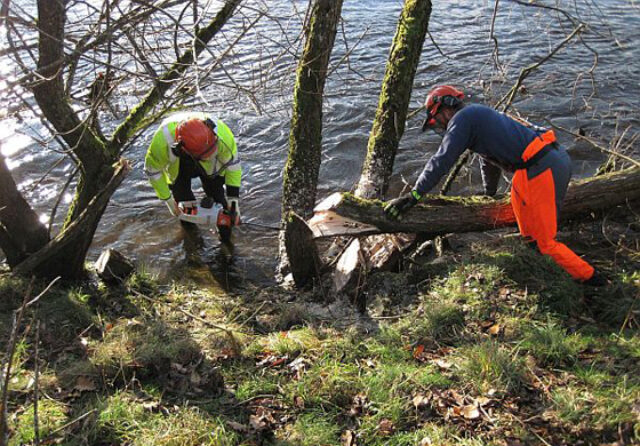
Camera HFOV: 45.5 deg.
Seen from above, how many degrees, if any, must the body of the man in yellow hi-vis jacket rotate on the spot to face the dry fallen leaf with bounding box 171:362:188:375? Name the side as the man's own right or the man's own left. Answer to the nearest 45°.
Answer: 0° — they already face it

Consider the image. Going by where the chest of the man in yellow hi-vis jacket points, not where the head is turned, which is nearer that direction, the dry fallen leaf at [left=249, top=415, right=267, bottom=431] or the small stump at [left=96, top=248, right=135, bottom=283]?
the dry fallen leaf

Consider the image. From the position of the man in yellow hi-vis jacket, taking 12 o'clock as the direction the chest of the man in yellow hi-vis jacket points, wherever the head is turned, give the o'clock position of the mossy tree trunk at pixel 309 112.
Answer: The mossy tree trunk is roughly at 10 o'clock from the man in yellow hi-vis jacket.

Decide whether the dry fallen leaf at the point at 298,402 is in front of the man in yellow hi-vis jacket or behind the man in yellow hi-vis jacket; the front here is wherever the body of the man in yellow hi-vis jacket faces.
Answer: in front

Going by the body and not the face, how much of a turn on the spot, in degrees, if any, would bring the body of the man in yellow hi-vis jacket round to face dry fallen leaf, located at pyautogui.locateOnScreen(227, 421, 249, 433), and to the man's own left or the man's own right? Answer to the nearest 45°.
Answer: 0° — they already face it

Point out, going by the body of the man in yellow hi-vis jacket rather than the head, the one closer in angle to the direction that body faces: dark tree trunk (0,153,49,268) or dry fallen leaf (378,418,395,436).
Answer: the dry fallen leaf

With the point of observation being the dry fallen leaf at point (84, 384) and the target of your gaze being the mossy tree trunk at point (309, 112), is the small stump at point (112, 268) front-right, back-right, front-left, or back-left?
front-left

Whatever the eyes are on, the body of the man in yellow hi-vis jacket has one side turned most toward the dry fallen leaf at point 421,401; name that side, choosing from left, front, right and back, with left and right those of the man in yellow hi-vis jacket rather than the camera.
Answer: front

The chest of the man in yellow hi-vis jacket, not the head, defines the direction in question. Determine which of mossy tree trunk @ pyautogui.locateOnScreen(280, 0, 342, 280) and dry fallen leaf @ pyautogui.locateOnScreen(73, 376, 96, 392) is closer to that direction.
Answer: the dry fallen leaf

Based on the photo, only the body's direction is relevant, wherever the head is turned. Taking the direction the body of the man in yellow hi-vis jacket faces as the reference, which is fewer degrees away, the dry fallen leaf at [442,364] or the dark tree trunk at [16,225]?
the dry fallen leaf

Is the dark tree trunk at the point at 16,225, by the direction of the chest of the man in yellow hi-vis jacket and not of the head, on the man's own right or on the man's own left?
on the man's own right

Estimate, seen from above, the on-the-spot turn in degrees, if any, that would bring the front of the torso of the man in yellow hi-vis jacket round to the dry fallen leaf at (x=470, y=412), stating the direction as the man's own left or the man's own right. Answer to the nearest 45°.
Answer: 0° — they already face it

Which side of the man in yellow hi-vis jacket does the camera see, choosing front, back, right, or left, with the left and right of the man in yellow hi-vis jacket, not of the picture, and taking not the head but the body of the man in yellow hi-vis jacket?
front

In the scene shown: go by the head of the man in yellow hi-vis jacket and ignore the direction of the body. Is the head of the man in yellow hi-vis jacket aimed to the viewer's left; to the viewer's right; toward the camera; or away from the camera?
toward the camera

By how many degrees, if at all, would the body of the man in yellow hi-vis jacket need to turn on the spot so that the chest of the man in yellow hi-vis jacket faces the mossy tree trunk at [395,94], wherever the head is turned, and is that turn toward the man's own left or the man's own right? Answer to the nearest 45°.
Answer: approximately 90° to the man's own left
